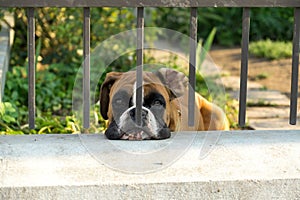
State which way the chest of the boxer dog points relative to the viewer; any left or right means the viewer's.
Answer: facing the viewer and to the left of the viewer

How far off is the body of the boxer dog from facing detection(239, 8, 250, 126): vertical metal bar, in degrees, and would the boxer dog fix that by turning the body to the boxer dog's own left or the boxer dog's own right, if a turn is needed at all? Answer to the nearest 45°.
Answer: approximately 90° to the boxer dog's own left

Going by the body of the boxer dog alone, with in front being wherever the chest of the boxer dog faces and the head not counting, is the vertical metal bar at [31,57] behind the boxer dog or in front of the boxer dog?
in front

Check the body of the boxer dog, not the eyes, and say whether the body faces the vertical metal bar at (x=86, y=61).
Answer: yes
